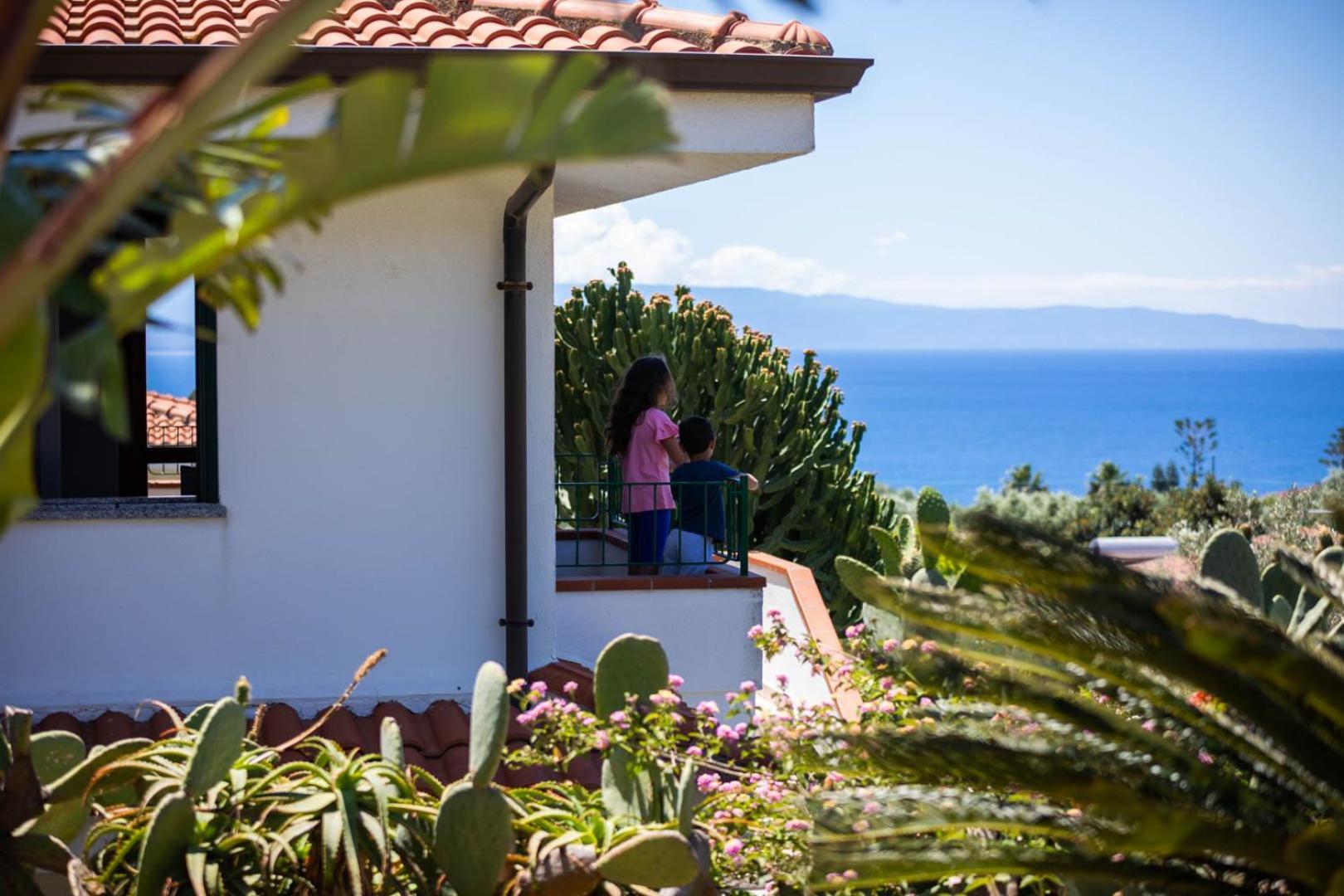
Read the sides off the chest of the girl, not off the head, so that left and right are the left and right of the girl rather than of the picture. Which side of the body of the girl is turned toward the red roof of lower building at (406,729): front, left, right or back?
back

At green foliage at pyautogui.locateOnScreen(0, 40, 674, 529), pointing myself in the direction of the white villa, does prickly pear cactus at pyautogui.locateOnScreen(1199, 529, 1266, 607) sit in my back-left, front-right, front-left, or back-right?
front-right

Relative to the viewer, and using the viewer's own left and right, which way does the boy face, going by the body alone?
facing away from the viewer and to the right of the viewer

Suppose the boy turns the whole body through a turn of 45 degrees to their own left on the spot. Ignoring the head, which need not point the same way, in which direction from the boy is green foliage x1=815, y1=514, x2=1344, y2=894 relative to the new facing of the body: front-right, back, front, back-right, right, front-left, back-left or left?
back

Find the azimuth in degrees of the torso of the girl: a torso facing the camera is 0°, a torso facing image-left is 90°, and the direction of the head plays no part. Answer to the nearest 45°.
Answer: approximately 225°

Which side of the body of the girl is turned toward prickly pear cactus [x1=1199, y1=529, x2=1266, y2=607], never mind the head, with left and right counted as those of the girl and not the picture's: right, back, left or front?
right

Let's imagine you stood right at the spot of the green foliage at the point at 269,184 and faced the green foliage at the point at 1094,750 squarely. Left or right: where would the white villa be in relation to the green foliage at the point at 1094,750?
left

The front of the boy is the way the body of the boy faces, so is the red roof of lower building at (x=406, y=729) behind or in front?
behind

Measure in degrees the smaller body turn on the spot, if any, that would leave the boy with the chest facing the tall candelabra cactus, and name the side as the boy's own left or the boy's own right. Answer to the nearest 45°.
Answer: approximately 45° to the boy's own left

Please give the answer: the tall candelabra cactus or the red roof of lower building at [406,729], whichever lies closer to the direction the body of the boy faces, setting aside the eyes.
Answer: the tall candelabra cactus

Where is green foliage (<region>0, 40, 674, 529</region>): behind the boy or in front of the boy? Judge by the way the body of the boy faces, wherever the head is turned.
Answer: behind
